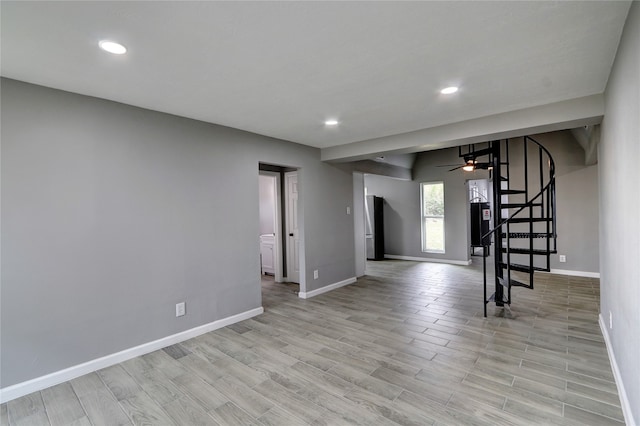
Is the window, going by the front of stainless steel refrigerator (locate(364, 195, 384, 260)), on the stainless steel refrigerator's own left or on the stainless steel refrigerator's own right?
on the stainless steel refrigerator's own left

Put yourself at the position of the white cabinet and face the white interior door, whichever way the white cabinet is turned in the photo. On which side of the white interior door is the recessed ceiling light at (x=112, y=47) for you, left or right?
right
